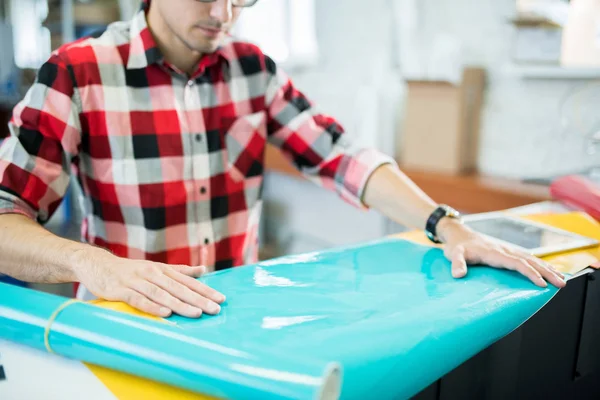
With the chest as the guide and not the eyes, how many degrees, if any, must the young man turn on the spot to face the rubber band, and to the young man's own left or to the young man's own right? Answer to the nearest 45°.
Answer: approximately 45° to the young man's own right

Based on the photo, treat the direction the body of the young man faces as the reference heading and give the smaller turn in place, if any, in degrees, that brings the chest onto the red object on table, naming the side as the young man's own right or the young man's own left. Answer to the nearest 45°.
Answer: approximately 45° to the young man's own left

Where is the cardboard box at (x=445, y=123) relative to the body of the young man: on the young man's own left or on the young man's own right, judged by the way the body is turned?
on the young man's own left
